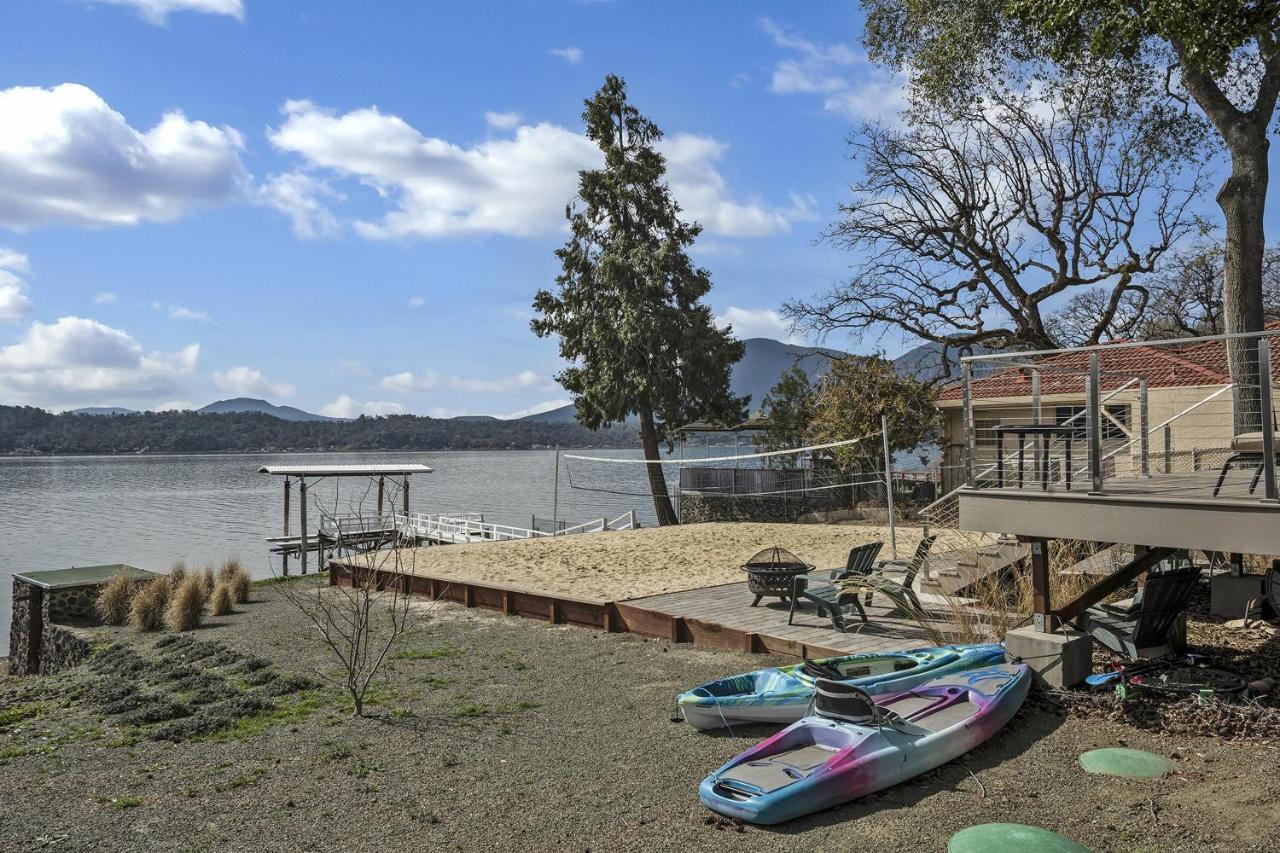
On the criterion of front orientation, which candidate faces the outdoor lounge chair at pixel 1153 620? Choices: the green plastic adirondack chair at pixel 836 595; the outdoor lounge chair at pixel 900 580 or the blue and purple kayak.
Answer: the blue and purple kayak

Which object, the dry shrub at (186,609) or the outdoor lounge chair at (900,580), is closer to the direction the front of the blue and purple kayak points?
the outdoor lounge chair

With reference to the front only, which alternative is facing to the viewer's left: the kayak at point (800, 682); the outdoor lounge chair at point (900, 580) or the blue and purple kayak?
the outdoor lounge chair

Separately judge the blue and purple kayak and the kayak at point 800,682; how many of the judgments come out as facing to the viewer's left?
0

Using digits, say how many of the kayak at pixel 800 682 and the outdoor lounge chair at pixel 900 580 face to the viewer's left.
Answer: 1

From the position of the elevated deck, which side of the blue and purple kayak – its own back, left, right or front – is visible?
front

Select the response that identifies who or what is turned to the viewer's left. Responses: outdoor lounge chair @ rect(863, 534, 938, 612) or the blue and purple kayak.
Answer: the outdoor lounge chair

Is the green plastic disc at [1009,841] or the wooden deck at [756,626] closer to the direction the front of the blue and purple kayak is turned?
the wooden deck

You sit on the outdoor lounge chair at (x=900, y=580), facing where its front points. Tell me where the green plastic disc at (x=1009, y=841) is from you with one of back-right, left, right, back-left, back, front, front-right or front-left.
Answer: left

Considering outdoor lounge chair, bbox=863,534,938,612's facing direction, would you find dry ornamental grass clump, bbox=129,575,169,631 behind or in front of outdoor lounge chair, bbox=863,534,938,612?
in front

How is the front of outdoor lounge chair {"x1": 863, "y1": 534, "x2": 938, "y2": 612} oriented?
to the viewer's left

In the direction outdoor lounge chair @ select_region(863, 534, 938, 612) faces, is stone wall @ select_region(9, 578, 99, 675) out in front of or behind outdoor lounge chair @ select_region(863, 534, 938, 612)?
in front

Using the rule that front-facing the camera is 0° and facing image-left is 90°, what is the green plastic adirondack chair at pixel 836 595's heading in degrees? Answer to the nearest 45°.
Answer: approximately 45°

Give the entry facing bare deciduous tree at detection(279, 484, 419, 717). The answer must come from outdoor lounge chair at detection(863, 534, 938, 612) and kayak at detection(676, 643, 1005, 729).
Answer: the outdoor lounge chair

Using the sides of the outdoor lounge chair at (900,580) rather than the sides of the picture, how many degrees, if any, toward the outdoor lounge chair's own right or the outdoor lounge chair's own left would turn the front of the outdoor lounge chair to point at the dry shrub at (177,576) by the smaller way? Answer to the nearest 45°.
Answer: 0° — it already faces it
